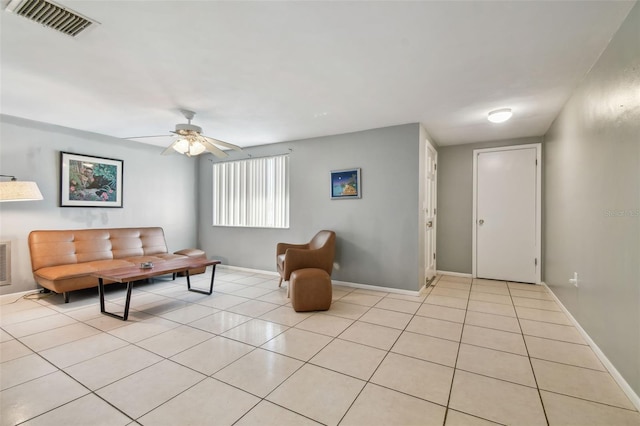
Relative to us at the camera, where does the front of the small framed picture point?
facing the viewer and to the left of the viewer

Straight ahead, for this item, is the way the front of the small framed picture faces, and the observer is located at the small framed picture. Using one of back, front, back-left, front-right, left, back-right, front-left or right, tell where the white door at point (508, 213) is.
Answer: back-left

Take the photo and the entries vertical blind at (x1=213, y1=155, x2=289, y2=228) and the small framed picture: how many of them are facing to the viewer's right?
0

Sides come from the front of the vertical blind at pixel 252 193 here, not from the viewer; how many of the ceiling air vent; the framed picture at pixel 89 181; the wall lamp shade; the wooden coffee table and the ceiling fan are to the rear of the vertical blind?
0

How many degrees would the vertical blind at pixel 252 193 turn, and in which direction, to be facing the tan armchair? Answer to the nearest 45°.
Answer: approximately 90° to its left

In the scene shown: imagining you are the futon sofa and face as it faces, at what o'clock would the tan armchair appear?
The tan armchair is roughly at 12 o'clock from the futon sofa.

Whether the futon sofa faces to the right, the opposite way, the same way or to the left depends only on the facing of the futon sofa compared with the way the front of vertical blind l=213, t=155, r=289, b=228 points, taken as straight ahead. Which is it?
to the left

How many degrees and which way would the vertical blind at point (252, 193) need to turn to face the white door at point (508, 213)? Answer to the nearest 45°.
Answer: approximately 90° to its left

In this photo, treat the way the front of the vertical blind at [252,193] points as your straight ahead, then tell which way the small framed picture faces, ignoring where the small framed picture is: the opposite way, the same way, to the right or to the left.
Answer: the same way

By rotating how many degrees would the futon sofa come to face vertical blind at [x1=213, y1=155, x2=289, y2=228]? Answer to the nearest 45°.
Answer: approximately 45° to its left

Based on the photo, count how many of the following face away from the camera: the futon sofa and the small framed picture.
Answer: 0

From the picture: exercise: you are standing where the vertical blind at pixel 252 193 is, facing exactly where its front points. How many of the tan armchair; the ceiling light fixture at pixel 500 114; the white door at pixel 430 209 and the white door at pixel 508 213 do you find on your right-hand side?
0

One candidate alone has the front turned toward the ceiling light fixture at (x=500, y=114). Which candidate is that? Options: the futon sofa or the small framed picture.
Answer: the futon sofa

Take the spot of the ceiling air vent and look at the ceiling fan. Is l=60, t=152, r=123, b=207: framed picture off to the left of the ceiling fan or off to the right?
left

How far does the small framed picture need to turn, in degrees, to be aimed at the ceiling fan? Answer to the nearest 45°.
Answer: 0° — it already faces it

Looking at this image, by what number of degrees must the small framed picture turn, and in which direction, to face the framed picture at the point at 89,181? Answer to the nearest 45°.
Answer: approximately 45° to its right

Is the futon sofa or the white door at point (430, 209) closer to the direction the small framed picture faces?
the futon sofa

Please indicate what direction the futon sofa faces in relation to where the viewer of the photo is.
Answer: facing the viewer and to the right of the viewer
